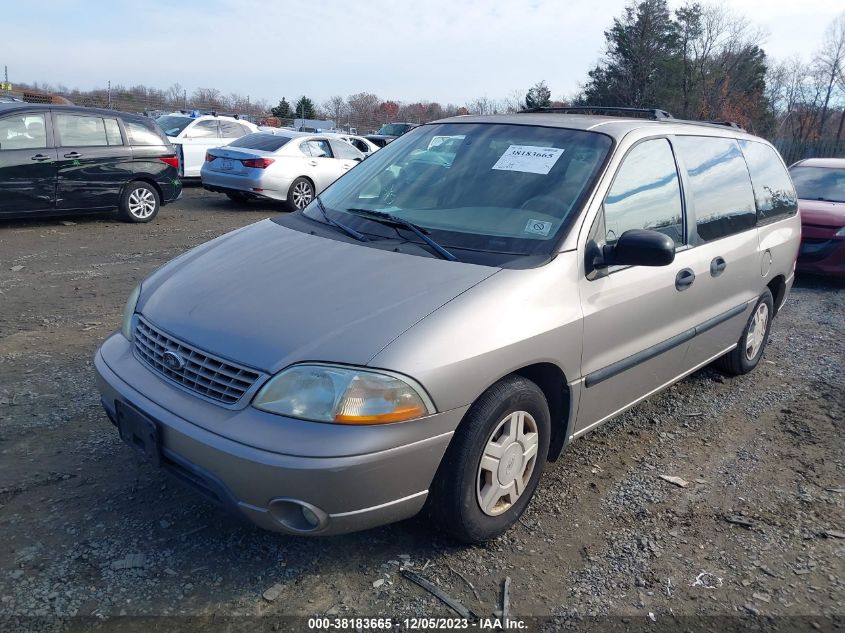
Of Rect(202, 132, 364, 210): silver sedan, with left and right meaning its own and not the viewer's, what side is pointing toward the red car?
right

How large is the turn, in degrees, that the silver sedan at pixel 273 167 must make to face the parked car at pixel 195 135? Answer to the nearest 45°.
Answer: approximately 90° to its left

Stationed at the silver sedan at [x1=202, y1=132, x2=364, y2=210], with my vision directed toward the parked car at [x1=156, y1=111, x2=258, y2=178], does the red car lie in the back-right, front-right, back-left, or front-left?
back-right

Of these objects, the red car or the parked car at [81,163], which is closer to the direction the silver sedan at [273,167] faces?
the red car

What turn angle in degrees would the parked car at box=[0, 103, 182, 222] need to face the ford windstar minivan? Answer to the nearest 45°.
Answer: approximately 90° to its left

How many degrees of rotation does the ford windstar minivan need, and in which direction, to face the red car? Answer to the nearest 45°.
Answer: approximately 180°

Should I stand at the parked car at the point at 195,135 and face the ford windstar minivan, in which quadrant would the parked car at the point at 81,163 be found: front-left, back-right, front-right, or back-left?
front-right

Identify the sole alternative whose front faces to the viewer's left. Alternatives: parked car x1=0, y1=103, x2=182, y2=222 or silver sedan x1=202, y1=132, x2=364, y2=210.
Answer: the parked car

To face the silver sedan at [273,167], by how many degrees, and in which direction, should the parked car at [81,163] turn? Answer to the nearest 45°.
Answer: approximately 135° to its right

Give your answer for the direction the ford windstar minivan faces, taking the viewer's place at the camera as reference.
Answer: facing the viewer and to the left of the viewer

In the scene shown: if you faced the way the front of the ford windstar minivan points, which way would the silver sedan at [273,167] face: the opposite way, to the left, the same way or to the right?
the opposite way

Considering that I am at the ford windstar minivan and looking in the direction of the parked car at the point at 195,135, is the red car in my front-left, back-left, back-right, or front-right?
front-right

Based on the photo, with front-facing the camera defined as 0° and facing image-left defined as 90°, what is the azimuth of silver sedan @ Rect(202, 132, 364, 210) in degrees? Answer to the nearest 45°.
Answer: approximately 225°

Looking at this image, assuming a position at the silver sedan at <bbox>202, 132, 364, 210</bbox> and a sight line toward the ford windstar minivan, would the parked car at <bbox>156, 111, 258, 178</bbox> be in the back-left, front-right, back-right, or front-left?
back-right

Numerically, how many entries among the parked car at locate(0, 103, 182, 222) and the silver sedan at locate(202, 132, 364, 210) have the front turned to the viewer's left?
1

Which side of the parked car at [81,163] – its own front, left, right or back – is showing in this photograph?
left
